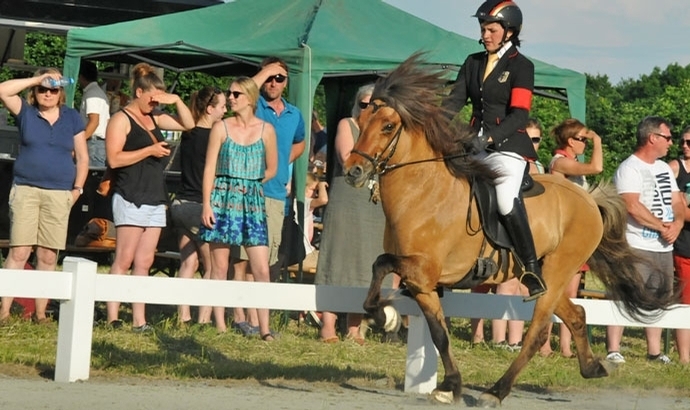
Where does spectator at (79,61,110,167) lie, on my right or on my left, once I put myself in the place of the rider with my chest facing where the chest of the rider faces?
on my right
